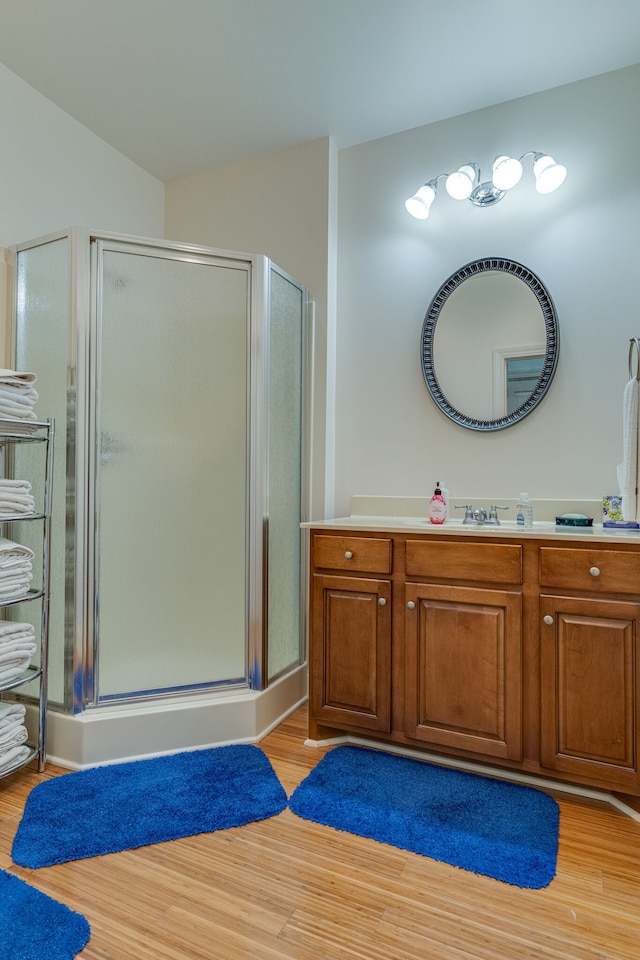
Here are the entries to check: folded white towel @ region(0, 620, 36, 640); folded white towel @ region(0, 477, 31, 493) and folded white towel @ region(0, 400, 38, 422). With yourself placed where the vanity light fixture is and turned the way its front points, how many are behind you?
0

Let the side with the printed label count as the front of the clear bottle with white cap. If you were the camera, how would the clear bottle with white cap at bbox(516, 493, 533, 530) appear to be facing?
facing the viewer and to the left of the viewer

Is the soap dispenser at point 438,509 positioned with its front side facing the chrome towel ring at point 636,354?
no

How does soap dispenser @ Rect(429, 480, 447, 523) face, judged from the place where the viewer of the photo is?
facing the viewer

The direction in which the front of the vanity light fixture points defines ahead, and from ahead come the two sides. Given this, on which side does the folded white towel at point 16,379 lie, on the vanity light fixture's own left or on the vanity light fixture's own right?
on the vanity light fixture's own right

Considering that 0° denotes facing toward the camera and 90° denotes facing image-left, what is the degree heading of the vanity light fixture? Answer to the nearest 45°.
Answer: approximately 0°

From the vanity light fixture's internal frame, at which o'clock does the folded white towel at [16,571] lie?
The folded white towel is roughly at 2 o'clock from the vanity light fixture.

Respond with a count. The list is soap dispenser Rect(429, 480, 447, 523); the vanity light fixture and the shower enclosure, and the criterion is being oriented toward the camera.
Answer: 3

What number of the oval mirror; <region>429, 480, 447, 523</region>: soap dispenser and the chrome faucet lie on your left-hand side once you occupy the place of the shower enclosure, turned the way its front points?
3

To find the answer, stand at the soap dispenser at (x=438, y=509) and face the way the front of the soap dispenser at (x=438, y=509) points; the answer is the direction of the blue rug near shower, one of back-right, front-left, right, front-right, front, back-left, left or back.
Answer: front-right
